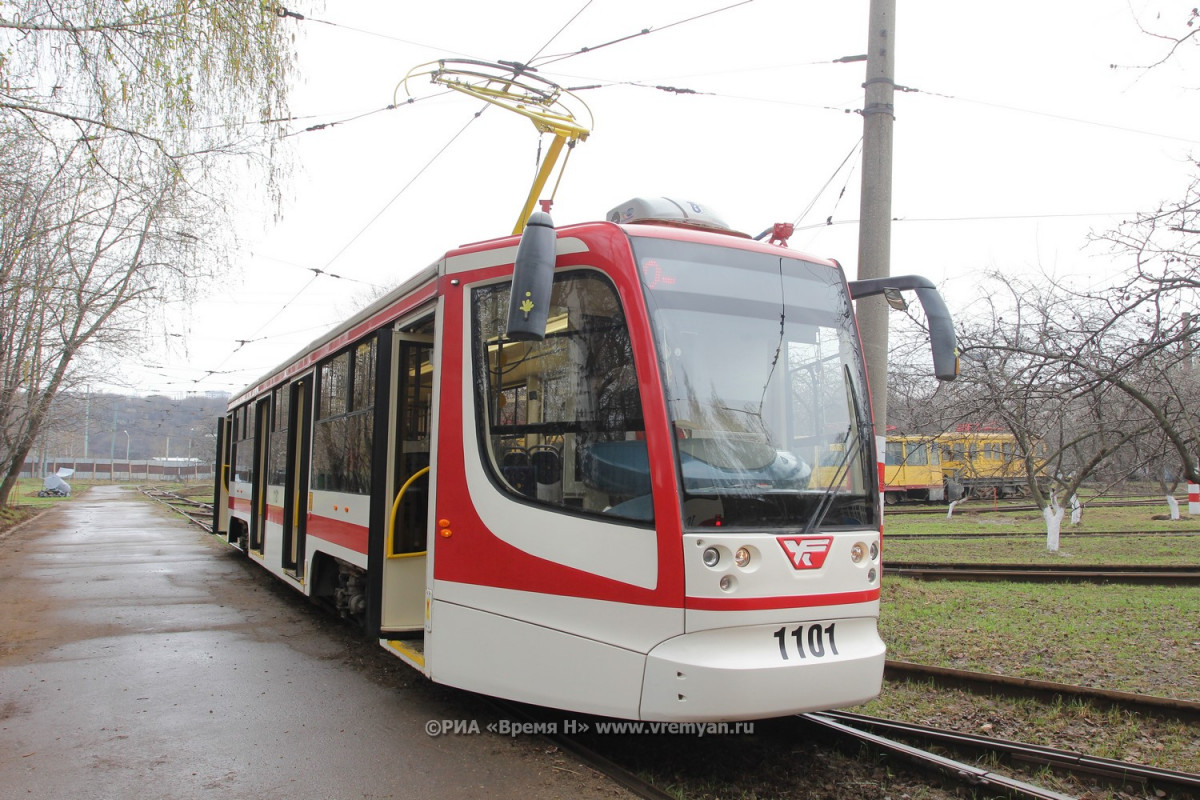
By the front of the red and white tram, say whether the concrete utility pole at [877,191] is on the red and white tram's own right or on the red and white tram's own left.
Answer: on the red and white tram's own left

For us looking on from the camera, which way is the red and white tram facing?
facing the viewer and to the right of the viewer
